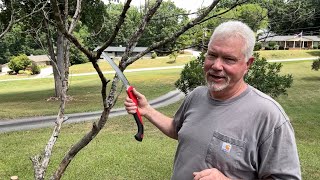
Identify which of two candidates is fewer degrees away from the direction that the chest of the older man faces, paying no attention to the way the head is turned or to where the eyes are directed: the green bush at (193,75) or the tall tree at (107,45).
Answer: the tall tree

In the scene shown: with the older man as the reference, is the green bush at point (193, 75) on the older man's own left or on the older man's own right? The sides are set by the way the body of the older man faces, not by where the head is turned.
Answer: on the older man's own right

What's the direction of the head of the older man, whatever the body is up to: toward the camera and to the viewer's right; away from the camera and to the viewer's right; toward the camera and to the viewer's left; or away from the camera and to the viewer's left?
toward the camera and to the viewer's left

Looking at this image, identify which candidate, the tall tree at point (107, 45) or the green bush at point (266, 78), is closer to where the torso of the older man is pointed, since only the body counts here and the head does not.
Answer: the tall tree

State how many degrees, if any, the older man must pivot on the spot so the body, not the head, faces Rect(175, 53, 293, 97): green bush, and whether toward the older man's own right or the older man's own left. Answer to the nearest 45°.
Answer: approximately 135° to the older man's own right

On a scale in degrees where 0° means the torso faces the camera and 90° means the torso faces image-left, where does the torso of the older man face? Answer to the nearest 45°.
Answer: approximately 45°

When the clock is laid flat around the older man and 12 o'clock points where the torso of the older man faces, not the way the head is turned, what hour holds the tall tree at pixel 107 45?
The tall tree is roughly at 2 o'clock from the older man.
